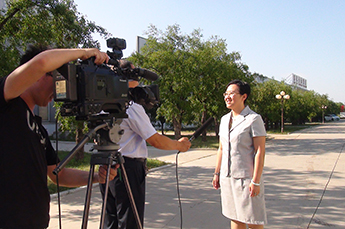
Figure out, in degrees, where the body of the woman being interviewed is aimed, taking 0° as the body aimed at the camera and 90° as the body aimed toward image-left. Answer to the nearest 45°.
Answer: approximately 45°

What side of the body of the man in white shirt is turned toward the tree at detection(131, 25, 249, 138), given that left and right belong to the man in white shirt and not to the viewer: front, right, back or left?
left

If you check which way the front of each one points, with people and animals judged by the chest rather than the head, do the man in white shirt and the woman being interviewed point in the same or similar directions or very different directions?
very different directions

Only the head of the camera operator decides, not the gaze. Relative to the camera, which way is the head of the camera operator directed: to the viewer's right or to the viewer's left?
to the viewer's right

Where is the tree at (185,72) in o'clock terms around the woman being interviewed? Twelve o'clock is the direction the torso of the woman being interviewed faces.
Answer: The tree is roughly at 4 o'clock from the woman being interviewed.

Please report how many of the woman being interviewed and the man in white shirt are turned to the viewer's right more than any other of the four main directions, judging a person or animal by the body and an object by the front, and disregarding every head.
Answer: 1

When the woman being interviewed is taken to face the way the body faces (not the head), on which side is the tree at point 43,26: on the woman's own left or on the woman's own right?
on the woman's own right

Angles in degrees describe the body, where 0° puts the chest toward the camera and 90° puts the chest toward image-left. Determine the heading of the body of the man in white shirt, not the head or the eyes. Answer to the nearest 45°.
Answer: approximately 270°

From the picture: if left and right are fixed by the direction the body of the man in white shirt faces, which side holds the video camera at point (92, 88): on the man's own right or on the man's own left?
on the man's own right

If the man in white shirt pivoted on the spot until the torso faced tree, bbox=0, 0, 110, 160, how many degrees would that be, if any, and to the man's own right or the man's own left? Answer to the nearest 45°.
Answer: approximately 135° to the man's own left
